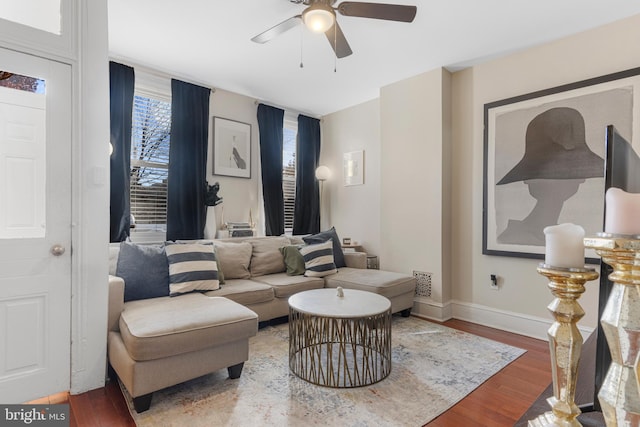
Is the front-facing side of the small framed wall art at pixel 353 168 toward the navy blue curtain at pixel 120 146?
yes

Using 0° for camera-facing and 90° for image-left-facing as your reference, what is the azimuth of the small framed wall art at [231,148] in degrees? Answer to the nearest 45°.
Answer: approximately 315°

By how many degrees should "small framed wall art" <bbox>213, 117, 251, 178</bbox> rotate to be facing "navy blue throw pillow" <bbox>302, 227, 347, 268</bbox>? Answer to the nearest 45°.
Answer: approximately 45° to its left

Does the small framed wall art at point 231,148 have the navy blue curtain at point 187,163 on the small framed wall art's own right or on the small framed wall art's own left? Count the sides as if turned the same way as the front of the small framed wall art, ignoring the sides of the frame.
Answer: on the small framed wall art's own right

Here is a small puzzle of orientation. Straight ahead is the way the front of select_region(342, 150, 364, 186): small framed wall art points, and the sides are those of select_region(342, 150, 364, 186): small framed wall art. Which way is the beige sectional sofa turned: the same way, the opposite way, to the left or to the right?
to the left

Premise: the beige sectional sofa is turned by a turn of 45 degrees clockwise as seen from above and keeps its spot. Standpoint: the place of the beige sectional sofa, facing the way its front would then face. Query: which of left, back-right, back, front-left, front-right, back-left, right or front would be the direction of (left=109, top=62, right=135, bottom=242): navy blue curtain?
back-right

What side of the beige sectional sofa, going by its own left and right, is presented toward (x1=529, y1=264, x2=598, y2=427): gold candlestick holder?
front

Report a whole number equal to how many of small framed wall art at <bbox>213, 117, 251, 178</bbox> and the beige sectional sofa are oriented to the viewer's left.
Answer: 0

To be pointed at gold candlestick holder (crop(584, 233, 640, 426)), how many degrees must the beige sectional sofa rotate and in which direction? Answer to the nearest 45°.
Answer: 0° — it already faces it

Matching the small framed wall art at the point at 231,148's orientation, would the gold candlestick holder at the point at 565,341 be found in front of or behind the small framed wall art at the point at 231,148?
in front

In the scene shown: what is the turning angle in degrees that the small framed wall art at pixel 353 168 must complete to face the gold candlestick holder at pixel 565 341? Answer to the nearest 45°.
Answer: approximately 45° to its left

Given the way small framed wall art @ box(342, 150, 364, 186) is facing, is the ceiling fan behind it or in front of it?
in front
